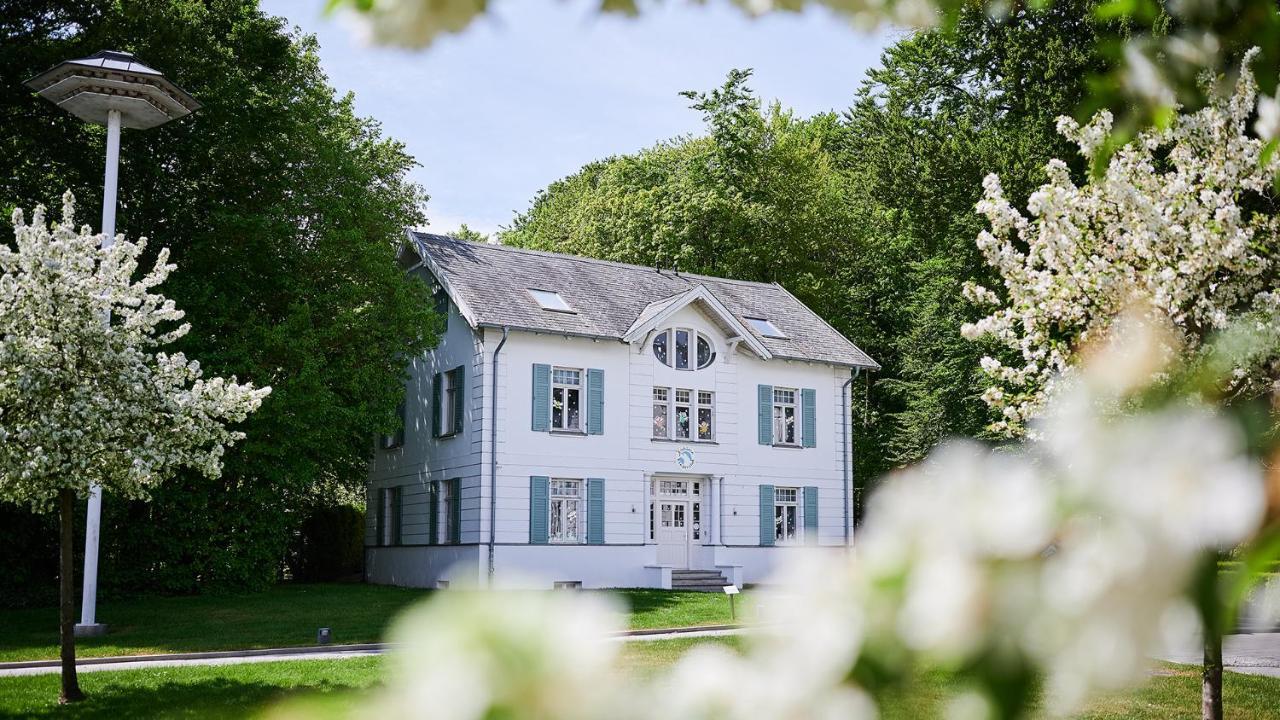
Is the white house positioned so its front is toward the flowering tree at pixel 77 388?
no

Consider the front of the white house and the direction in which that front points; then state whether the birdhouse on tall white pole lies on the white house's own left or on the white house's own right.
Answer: on the white house's own right

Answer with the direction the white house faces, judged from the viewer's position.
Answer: facing the viewer and to the right of the viewer

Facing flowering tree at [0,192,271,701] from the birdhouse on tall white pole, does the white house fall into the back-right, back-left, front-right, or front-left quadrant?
back-left

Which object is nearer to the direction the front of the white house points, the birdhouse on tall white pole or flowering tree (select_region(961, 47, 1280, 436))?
the flowering tree

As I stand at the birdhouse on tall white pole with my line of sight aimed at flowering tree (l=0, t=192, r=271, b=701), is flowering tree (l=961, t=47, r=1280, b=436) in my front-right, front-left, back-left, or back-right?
front-left

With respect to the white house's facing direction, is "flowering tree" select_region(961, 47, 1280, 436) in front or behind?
in front

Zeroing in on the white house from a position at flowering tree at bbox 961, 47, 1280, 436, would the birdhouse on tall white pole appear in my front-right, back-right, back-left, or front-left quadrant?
front-left
